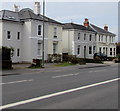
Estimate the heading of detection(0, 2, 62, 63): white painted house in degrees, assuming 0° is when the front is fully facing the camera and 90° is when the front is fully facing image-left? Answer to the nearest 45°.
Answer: approximately 315°
